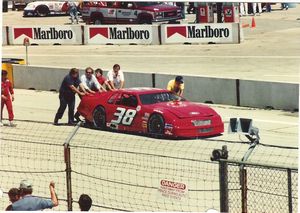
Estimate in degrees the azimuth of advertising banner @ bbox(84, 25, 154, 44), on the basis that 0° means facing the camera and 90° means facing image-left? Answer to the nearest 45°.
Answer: approximately 0°

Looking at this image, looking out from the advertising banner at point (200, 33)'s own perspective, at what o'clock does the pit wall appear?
The pit wall is roughly at 12 o'clock from the advertising banner.

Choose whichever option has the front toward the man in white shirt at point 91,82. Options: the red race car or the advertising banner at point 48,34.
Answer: the advertising banner

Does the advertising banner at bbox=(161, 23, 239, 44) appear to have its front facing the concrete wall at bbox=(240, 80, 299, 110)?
yes

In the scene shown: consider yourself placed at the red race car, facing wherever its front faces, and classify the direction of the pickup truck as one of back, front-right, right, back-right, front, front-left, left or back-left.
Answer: back-left

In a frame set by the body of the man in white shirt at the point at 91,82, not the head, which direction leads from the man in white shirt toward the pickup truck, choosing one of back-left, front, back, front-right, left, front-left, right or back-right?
back-left

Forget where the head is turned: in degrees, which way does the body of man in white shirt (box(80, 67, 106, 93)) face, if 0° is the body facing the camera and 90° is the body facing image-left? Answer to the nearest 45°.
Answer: approximately 315°

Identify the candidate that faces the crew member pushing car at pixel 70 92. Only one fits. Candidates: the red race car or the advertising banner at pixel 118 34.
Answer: the advertising banner

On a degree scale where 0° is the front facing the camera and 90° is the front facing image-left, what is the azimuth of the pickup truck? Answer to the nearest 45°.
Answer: approximately 315°
